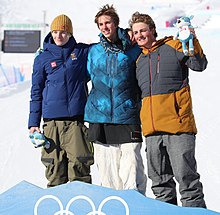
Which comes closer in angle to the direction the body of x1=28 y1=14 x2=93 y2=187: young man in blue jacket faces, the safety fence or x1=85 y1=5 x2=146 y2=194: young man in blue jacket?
the young man in blue jacket

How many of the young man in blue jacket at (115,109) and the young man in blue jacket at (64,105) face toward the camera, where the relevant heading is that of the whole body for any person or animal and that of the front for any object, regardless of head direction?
2

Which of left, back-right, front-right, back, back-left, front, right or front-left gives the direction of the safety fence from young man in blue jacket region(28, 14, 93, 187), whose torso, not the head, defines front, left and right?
back

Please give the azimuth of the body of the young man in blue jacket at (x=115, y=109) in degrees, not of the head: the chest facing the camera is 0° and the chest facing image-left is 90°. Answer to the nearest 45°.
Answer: approximately 0°

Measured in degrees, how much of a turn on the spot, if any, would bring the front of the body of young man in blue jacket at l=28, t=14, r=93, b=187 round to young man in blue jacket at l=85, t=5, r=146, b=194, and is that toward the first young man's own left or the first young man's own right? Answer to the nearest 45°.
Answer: approximately 45° to the first young man's own left

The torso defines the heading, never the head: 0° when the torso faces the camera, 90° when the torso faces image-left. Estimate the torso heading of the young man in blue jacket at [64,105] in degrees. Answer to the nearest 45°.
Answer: approximately 0°
